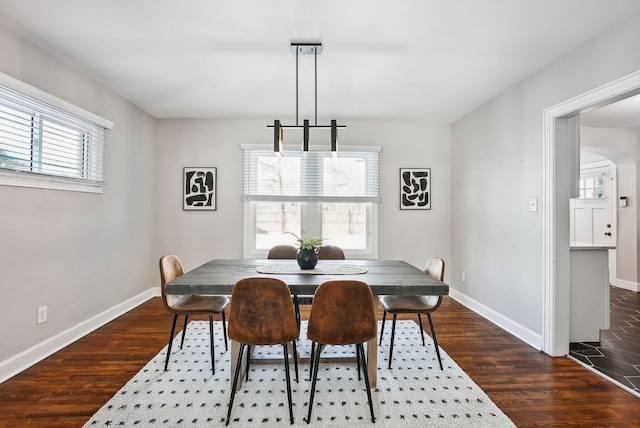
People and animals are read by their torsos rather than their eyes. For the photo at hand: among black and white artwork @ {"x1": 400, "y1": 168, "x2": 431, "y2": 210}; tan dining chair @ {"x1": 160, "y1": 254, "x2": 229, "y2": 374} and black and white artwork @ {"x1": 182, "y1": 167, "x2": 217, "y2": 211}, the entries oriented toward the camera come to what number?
2

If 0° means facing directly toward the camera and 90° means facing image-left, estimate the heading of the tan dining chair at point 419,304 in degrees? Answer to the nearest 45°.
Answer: approximately 90°

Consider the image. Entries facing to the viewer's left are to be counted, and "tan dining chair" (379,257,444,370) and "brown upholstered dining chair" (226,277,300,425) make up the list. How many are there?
1

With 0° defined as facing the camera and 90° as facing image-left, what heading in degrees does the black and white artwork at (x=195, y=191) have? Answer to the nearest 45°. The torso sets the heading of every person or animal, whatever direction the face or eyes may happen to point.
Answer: approximately 0°

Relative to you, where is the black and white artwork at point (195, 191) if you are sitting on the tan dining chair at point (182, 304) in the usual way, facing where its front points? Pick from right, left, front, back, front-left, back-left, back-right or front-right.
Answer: left

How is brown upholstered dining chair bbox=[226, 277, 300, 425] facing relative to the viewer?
away from the camera

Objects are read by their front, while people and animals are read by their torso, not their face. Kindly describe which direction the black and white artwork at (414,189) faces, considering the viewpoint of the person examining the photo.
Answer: facing the viewer

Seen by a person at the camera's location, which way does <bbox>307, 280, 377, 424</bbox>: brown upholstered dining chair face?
facing away from the viewer

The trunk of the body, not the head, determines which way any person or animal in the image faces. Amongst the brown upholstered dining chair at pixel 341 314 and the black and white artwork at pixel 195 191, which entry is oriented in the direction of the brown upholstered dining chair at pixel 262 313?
the black and white artwork

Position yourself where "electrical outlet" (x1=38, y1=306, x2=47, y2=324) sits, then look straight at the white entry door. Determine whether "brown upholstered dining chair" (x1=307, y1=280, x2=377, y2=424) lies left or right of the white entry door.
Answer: right

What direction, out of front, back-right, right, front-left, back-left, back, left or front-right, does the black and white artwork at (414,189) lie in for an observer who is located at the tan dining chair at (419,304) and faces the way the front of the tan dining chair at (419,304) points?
right

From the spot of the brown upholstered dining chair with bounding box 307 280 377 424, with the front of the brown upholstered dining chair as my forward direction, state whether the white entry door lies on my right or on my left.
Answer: on my right

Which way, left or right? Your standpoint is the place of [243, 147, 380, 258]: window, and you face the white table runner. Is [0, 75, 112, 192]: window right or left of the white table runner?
right

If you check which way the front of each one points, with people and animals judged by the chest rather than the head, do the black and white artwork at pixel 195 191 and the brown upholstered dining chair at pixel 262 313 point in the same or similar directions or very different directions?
very different directions

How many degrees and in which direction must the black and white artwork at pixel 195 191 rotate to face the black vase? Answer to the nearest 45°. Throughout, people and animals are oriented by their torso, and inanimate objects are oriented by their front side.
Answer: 0° — it already faces it

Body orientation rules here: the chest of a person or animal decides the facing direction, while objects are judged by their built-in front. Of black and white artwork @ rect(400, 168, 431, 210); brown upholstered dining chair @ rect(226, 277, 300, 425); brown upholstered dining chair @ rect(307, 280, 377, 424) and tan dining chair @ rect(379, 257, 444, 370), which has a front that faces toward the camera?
the black and white artwork

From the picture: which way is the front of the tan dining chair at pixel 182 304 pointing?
to the viewer's right

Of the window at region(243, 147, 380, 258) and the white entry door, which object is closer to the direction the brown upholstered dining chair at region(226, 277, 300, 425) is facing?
the window
